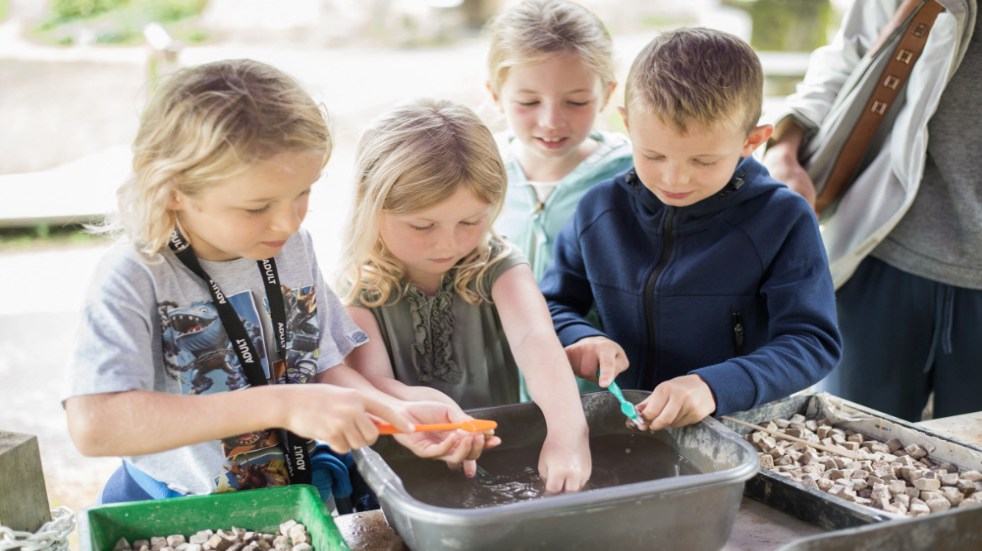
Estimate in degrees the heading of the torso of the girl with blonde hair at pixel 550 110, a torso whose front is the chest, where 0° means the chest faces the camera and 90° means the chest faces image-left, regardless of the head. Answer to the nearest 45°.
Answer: approximately 0°

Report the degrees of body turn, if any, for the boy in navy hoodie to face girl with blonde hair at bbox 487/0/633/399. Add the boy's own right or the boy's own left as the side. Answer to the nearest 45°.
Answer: approximately 90° to the boy's own right

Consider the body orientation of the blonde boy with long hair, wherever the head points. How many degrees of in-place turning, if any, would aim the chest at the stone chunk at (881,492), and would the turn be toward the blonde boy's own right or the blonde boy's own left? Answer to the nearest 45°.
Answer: approximately 45° to the blonde boy's own left

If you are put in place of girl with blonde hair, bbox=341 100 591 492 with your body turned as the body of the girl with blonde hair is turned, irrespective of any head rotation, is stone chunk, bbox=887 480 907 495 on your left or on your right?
on your left

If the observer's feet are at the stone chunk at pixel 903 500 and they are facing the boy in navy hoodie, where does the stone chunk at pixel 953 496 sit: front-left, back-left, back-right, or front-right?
back-right

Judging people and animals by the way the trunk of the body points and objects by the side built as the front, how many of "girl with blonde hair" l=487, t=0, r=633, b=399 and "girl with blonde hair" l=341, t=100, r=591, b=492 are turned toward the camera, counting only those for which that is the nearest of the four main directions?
2
